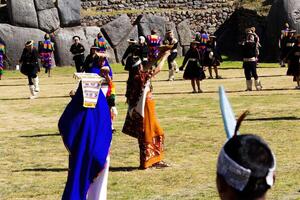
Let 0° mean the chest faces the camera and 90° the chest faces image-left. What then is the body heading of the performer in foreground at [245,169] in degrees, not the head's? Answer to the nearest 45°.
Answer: approximately 135°

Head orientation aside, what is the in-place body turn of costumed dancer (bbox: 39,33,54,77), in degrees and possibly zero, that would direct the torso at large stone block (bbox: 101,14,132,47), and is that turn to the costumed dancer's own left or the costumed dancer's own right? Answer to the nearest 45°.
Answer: approximately 45° to the costumed dancer's own right

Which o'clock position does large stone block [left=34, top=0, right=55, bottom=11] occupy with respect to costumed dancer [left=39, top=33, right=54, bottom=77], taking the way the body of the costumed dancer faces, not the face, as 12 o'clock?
The large stone block is roughly at 12 o'clock from the costumed dancer.

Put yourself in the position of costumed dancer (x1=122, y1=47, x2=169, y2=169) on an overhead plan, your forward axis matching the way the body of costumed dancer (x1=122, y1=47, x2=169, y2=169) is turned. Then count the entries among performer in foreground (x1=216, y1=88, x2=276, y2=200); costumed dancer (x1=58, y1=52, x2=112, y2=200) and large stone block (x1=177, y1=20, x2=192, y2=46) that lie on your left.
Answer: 1

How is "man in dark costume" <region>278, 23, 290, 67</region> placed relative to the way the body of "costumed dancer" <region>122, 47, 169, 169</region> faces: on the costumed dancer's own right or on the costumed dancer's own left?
on the costumed dancer's own left

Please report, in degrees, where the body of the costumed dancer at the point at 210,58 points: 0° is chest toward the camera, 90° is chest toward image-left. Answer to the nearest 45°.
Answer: approximately 0°

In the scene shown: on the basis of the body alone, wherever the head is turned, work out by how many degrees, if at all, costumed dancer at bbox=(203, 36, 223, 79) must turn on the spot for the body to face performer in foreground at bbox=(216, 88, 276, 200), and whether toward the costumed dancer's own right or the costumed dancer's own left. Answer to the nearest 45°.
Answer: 0° — they already face them

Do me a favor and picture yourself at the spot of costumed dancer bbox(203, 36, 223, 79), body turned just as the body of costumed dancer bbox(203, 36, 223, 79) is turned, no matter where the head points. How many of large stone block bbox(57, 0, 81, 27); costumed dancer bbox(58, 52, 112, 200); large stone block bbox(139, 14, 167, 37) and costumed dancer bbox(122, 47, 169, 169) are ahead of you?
2
